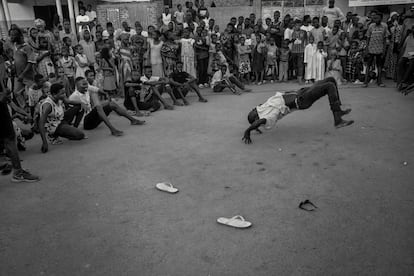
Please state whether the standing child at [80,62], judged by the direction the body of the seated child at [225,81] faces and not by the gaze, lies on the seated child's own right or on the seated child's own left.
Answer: on the seated child's own right

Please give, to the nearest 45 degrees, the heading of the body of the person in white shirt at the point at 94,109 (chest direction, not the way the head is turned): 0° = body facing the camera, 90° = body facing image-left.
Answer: approximately 315°

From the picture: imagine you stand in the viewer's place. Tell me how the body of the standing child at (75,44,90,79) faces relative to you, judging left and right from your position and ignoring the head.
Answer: facing the viewer and to the right of the viewer

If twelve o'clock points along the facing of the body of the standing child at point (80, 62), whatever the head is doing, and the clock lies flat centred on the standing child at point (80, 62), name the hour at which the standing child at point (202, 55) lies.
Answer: the standing child at point (202, 55) is roughly at 10 o'clock from the standing child at point (80, 62).

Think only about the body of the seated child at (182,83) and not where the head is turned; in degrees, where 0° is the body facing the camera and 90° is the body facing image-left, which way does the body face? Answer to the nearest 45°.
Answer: approximately 315°

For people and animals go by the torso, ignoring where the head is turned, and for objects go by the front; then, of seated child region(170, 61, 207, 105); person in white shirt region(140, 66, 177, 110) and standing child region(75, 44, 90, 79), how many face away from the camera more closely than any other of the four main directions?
0

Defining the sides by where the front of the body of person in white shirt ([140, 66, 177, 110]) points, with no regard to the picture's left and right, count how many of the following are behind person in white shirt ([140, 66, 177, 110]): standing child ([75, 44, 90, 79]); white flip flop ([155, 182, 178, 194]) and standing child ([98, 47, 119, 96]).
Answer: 2

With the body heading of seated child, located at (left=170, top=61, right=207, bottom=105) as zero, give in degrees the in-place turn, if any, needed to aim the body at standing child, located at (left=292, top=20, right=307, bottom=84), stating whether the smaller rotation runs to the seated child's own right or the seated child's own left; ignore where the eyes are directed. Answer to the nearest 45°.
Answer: approximately 90° to the seated child's own left

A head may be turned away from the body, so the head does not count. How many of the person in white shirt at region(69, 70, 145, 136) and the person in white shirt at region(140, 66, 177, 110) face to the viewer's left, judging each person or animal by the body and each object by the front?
0
